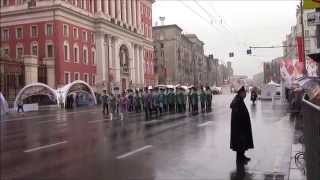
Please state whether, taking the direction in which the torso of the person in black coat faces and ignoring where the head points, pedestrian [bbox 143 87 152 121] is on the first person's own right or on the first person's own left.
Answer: on the first person's own left
